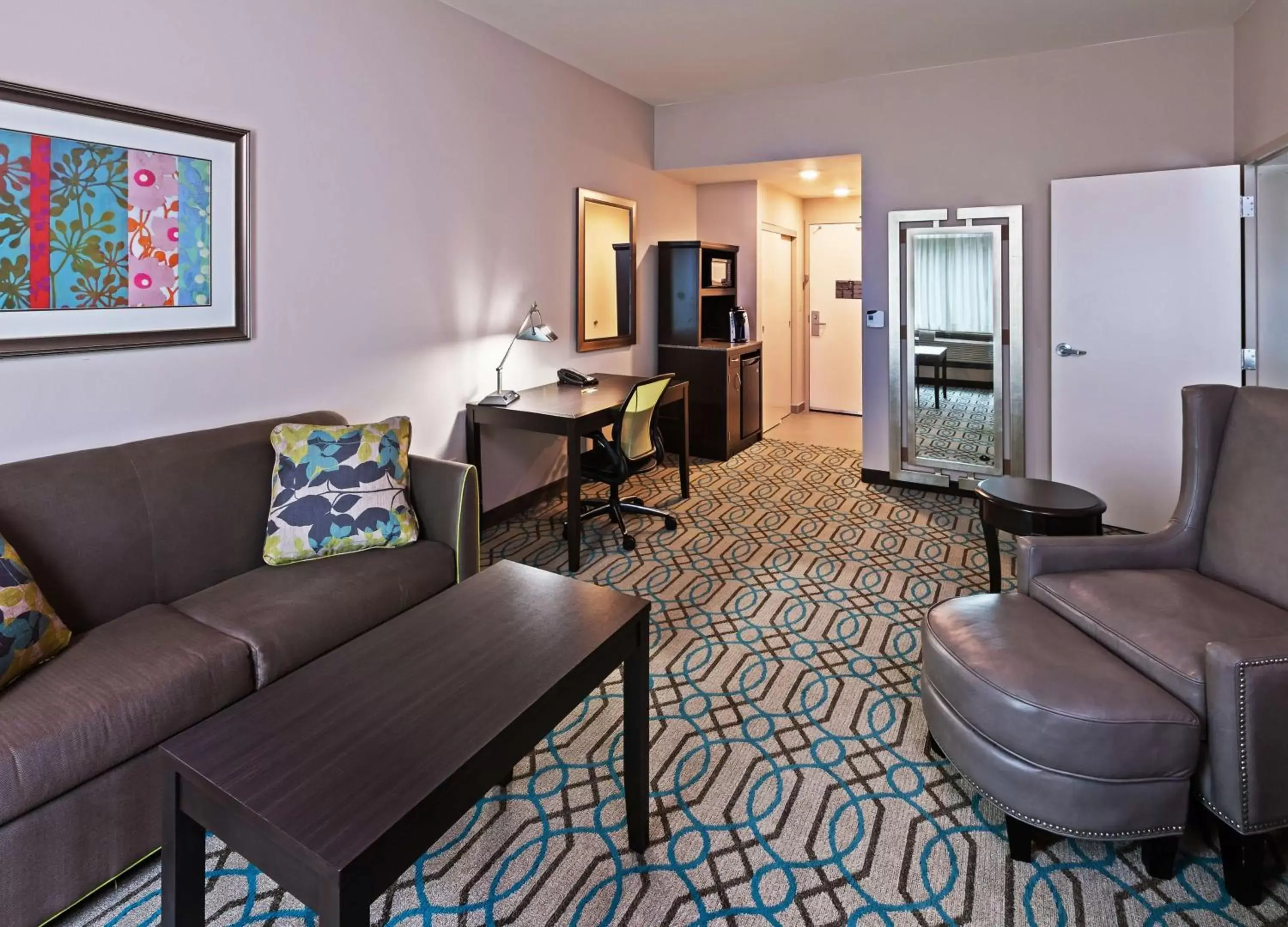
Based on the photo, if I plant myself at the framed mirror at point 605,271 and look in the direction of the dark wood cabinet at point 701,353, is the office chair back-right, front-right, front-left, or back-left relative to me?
back-right

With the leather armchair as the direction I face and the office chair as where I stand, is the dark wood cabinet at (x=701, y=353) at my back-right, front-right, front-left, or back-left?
back-left

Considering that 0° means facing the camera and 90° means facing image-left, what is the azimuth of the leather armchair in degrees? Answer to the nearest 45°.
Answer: approximately 45°

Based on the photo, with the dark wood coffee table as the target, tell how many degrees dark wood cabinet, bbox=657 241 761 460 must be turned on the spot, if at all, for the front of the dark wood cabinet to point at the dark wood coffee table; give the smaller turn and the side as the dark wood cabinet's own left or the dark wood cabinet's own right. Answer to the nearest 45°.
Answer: approximately 45° to the dark wood cabinet's own right

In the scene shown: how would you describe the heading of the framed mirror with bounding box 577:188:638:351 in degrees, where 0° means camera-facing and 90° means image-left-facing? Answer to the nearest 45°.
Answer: approximately 315°

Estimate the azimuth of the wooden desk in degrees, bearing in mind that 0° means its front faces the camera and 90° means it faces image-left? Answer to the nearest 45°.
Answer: approximately 315°

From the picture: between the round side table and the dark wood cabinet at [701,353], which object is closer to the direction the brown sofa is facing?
the round side table

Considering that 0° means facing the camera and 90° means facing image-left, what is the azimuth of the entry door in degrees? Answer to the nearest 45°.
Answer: approximately 0°
